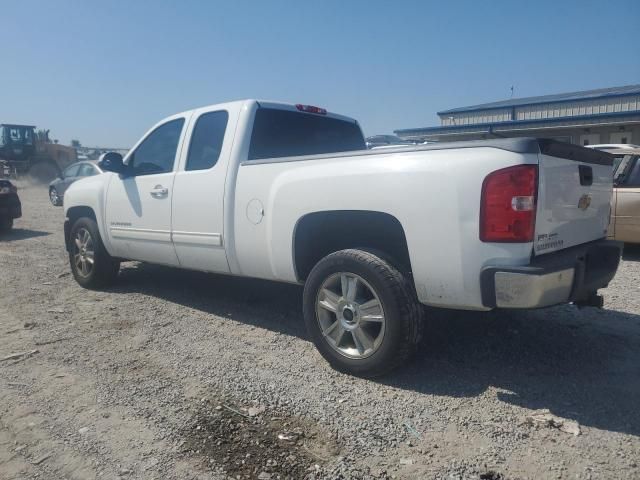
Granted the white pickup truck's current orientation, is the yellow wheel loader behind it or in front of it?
in front

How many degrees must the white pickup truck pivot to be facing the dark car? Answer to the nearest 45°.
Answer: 0° — it already faces it

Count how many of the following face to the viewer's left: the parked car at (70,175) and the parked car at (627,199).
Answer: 1

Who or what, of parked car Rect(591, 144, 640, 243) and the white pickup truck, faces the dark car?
the white pickup truck

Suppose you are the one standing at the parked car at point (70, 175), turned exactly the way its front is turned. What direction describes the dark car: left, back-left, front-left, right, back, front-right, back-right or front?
left

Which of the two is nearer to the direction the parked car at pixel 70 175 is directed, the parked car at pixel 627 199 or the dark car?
the dark car

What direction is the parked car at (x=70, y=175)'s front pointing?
to the viewer's left

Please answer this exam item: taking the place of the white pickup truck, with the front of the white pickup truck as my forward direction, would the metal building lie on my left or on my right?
on my right

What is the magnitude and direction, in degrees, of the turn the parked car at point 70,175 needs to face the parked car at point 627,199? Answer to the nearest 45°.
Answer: approximately 135° to its left

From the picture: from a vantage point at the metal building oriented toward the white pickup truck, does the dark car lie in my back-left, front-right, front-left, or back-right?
front-right

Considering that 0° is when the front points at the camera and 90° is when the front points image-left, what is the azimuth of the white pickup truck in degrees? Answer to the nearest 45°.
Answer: approximately 135°
